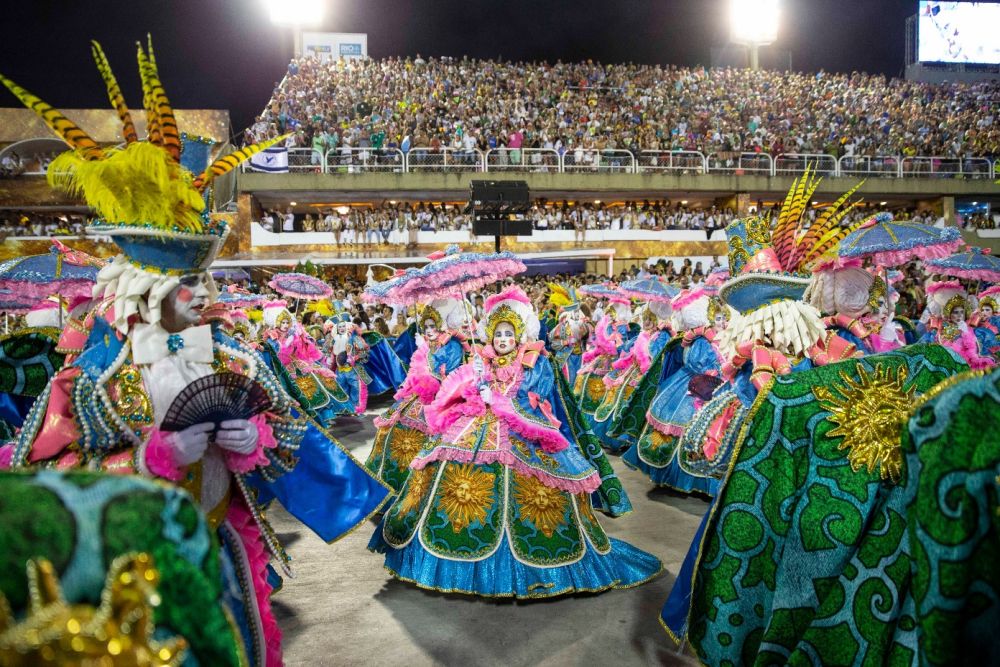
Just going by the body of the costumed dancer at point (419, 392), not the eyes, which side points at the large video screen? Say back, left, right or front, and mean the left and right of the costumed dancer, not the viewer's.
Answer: back

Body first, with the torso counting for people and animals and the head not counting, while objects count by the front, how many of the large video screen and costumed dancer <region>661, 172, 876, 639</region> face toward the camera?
1

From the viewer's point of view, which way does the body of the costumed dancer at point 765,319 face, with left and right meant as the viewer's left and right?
facing away from the viewer

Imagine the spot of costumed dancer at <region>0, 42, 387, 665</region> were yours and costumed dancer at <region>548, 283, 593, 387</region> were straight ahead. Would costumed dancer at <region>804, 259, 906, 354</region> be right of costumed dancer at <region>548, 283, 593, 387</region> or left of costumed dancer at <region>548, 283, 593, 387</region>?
right

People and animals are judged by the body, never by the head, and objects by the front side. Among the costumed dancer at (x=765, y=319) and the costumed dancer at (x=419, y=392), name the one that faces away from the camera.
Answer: the costumed dancer at (x=765, y=319)

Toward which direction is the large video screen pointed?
toward the camera

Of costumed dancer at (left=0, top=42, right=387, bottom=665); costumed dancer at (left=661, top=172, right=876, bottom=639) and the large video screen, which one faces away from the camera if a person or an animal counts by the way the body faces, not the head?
costumed dancer at (left=661, top=172, right=876, bottom=639)

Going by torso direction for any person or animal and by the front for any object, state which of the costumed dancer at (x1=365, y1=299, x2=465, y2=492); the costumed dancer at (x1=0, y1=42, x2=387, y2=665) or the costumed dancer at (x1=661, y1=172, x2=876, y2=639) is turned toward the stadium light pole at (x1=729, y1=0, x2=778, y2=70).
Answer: the costumed dancer at (x1=661, y1=172, x2=876, y2=639)

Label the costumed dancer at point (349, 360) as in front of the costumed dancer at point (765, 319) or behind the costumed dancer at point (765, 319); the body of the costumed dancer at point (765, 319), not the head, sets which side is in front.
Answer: in front

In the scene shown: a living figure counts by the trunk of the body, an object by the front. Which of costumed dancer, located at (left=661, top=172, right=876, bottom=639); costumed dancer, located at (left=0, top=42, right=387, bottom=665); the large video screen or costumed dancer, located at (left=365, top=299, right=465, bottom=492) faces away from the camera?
costumed dancer, located at (left=661, top=172, right=876, bottom=639)

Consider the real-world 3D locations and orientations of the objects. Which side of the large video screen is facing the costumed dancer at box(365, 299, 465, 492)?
front

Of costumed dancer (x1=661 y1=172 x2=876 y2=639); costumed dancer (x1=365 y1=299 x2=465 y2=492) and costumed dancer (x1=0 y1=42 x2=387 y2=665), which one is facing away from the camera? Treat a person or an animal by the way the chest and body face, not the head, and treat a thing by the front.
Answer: costumed dancer (x1=661 y1=172 x2=876 y2=639)

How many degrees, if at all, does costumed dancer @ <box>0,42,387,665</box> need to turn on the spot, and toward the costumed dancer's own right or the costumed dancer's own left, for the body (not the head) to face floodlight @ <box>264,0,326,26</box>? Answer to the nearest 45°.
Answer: approximately 135° to the costumed dancer's own left

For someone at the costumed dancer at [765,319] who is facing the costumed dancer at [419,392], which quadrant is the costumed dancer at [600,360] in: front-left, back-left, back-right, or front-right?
front-right

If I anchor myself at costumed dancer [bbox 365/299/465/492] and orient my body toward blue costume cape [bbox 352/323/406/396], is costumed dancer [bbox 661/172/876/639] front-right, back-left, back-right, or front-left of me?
back-right

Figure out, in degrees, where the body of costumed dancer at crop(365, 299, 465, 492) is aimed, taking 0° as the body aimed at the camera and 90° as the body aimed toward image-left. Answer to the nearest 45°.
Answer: approximately 45°

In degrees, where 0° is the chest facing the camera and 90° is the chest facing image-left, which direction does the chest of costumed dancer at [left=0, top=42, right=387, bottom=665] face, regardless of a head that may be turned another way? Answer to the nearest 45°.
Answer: approximately 315°

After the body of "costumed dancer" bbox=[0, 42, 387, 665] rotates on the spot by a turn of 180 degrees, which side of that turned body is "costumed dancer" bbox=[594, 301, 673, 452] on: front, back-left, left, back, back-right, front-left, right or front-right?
right
